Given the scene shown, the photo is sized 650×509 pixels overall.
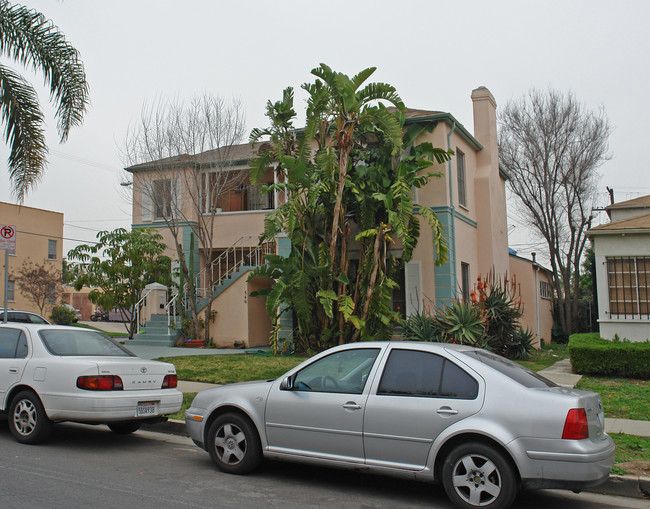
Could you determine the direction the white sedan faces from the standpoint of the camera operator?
facing away from the viewer and to the left of the viewer

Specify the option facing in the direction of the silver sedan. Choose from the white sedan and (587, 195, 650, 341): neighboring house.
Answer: the neighboring house

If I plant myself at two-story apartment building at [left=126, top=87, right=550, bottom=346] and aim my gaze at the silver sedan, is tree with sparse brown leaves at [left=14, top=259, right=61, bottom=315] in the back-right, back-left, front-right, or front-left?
back-right

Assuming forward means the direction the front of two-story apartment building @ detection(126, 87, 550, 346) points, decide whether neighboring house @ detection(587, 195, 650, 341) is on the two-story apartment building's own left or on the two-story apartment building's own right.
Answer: on the two-story apartment building's own left

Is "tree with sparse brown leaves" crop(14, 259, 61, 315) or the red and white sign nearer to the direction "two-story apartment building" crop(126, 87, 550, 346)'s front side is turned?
the red and white sign

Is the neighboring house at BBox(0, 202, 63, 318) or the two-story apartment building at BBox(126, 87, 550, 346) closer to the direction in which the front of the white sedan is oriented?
the neighboring house

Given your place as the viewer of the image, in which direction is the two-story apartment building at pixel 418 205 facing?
facing the viewer and to the left of the viewer

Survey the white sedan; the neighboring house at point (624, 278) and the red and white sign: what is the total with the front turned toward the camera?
2

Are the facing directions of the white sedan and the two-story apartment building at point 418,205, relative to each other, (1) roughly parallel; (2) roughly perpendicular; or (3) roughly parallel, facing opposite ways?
roughly perpendicular

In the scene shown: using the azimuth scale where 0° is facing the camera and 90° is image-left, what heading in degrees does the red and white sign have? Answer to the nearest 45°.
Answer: approximately 0°

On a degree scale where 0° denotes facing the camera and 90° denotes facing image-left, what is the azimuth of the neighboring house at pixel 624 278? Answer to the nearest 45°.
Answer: approximately 0°

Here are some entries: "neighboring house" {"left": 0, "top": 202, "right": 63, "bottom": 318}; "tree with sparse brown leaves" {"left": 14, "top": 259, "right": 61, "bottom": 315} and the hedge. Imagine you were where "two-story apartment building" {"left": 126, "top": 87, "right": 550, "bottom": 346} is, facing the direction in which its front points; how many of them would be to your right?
2

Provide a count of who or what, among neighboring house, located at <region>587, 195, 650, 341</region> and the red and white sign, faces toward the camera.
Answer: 2

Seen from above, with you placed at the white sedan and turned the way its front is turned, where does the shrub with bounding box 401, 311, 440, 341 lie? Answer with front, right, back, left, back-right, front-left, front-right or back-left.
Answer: right

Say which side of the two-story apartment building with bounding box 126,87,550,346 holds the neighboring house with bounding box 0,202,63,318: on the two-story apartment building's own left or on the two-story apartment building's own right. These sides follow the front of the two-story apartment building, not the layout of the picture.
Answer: on the two-story apartment building's own right
